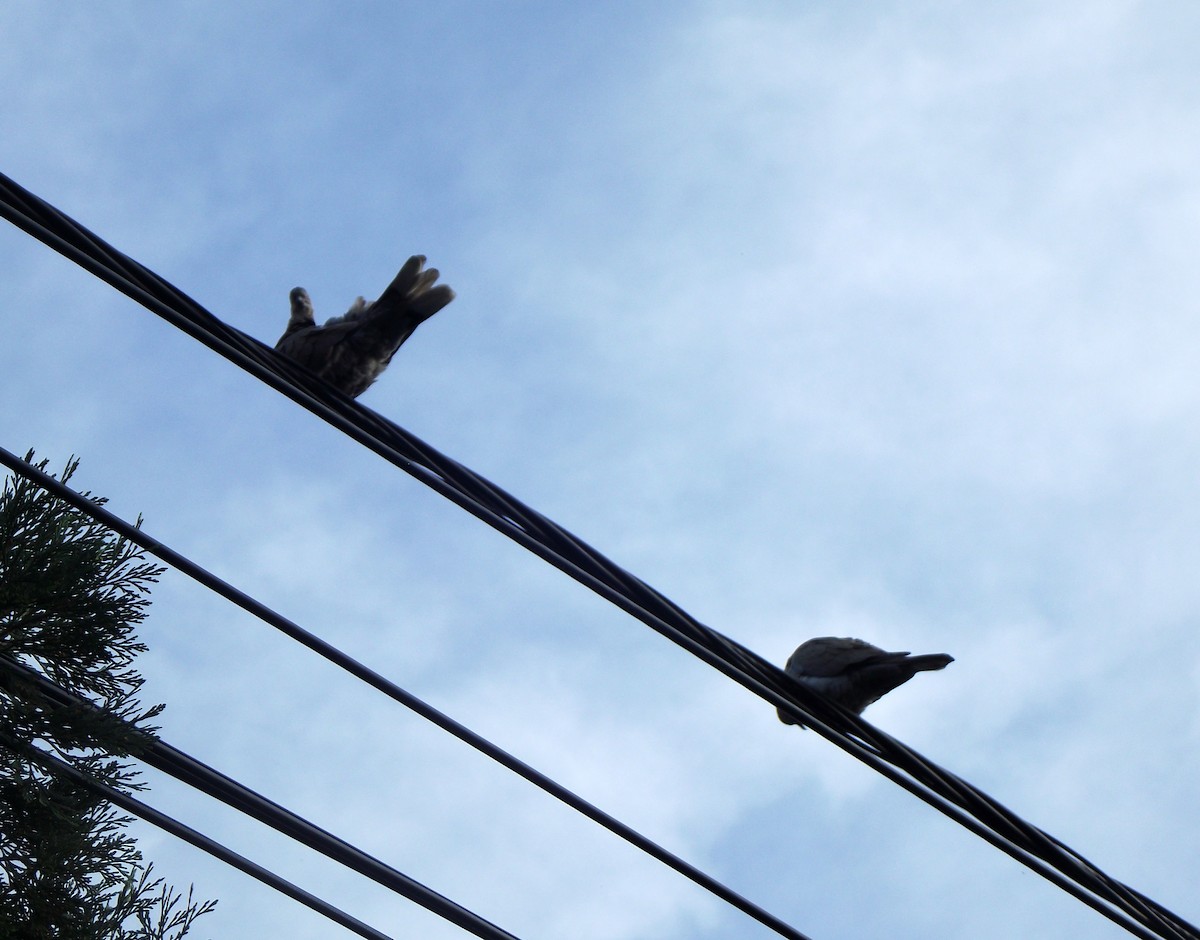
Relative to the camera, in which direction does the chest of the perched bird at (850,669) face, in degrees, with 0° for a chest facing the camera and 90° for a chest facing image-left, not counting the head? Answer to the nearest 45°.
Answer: approximately 90°

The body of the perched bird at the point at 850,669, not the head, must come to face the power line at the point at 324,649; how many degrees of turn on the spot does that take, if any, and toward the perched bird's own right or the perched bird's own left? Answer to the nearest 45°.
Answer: approximately 45° to the perched bird's own left
